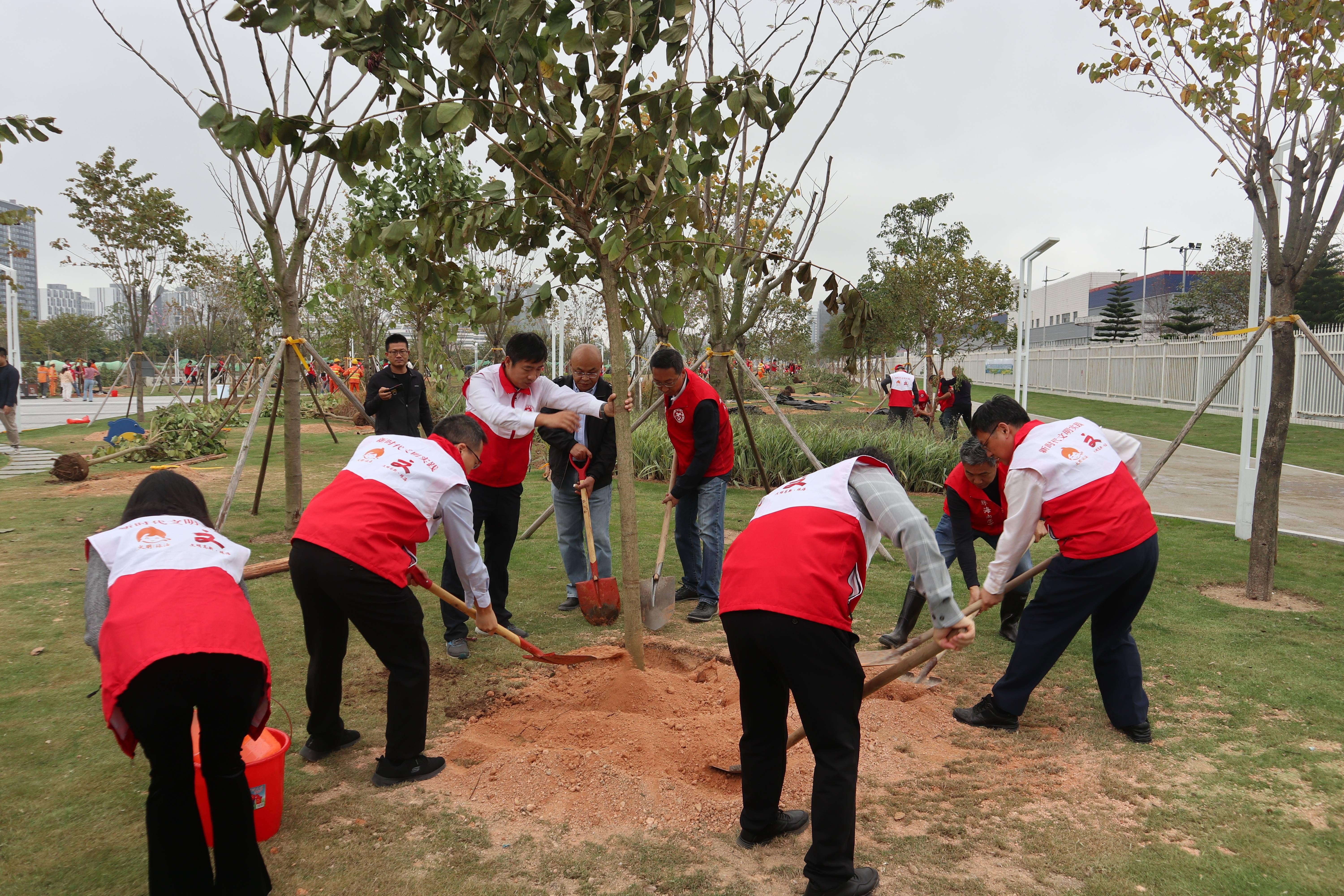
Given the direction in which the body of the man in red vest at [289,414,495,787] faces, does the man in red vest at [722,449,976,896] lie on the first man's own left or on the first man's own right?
on the first man's own right

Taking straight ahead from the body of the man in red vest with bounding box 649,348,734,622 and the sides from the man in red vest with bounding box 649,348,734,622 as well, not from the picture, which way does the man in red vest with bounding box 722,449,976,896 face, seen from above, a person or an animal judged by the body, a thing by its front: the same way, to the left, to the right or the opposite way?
the opposite way

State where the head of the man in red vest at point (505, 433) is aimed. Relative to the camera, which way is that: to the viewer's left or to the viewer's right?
to the viewer's right

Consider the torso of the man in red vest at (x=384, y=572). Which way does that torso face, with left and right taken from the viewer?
facing away from the viewer and to the right of the viewer

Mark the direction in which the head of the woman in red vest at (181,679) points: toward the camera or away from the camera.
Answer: away from the camera

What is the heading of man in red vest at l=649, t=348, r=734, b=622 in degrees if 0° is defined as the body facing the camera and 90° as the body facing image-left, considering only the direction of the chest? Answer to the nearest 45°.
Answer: approximately 45°

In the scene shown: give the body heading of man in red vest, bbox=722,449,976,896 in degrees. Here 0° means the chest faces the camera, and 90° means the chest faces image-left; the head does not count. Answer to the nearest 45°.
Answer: approximately 225°

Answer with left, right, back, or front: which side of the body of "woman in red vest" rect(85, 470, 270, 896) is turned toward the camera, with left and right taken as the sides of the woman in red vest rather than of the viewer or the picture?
back

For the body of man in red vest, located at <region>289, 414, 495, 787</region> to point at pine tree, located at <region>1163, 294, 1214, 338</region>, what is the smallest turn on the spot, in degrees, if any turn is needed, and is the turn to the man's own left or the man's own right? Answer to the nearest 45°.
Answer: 0° — they already face it
